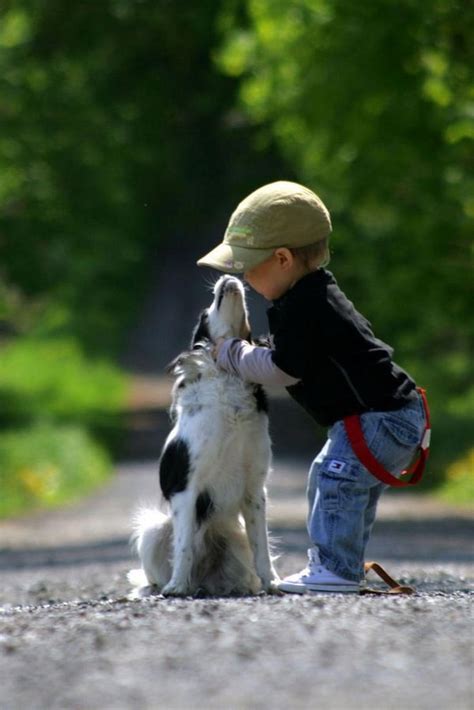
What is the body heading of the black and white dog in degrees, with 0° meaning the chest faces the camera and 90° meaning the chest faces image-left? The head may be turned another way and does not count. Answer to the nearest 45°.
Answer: approximately 315°

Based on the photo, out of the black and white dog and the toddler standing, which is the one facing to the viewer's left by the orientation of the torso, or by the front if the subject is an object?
the toddler standing

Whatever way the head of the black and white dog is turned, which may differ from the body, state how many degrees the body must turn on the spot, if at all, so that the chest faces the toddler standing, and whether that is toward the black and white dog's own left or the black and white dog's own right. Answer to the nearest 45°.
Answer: approximately 45° to the black and white dog's own left

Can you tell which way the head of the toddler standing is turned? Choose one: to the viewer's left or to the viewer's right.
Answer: to the viewer's left

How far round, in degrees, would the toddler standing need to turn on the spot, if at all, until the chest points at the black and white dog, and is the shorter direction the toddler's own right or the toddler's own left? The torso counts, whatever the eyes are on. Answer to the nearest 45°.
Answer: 0° — they already face it

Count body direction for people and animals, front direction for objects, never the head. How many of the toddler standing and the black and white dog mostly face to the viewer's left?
1

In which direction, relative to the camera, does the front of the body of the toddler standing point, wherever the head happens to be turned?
to the viewer's left
